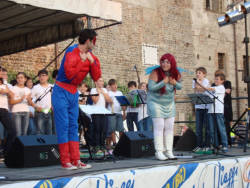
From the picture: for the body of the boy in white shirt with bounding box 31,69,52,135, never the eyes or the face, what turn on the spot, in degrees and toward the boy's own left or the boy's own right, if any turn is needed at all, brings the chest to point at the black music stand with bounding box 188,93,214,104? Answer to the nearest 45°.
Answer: approximately 90° to the boy's own left

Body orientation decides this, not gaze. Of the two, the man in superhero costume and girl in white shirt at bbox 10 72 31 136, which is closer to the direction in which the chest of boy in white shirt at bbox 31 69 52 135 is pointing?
the man in superhero costume

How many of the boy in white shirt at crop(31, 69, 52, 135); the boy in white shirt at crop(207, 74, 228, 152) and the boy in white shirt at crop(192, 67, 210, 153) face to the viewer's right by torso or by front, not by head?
0

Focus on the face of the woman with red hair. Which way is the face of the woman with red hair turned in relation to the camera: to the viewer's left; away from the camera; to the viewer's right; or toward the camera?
toward the camera

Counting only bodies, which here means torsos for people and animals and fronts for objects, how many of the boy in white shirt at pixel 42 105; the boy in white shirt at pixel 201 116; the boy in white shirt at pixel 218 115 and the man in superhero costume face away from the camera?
0

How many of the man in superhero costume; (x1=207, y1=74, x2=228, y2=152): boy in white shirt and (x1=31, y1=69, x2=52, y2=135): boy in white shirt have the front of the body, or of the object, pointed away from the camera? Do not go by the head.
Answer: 0

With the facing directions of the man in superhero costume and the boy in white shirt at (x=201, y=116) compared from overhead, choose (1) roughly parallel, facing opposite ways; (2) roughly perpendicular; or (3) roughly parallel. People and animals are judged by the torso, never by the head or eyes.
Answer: roughly perpendicular

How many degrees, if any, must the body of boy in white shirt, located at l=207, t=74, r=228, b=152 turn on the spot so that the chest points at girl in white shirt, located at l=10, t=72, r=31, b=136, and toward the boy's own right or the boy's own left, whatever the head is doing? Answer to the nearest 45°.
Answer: approximately 45° to the boy's own right

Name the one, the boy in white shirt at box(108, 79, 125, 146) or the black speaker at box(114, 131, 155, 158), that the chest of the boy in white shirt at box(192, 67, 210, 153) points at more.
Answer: the black speaker

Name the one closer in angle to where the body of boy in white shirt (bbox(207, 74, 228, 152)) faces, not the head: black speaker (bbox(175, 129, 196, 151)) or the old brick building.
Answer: the black speaker

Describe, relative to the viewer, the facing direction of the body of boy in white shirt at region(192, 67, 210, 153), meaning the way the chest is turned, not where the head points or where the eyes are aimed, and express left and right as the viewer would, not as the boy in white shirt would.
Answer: facing the viewer and to the left of the viewer

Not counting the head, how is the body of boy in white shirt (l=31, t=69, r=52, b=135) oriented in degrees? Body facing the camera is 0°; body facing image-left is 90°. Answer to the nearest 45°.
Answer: approximately 0°
